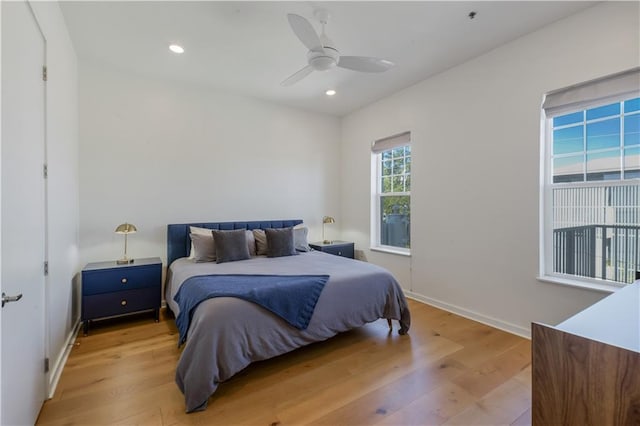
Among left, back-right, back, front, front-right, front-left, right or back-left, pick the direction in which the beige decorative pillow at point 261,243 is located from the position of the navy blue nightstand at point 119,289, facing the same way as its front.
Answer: left

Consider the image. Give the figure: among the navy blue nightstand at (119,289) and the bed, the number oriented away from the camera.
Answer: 0

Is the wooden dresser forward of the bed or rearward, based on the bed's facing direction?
forward

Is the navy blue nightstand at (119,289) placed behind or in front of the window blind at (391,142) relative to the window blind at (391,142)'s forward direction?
in front

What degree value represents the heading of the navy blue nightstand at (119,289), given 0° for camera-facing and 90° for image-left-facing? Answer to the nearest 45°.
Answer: approximately 0°

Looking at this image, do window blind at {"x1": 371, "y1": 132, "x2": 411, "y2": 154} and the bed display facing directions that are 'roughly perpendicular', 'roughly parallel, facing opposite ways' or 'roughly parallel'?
roughly perpendicular

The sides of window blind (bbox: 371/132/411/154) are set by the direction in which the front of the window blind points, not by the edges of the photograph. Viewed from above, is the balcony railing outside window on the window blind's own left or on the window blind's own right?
on the window blind's own left

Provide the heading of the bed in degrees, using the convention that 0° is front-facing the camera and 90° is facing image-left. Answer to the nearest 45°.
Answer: approximately 315°

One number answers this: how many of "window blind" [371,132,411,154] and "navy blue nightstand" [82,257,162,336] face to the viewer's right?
0

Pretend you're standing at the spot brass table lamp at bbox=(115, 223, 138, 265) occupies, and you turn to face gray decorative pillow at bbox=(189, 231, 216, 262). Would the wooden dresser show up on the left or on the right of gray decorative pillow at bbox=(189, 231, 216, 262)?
right

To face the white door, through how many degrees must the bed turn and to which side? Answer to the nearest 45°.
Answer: approximately 90° to its right

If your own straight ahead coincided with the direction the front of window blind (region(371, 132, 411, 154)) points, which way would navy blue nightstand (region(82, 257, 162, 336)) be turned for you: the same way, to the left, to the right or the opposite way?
to the left
